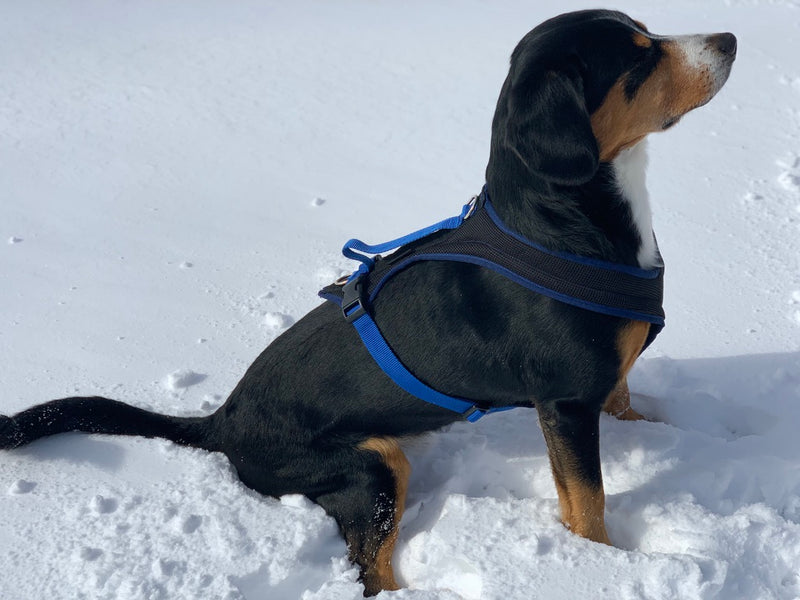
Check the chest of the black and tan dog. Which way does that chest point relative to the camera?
to the viewer's right
